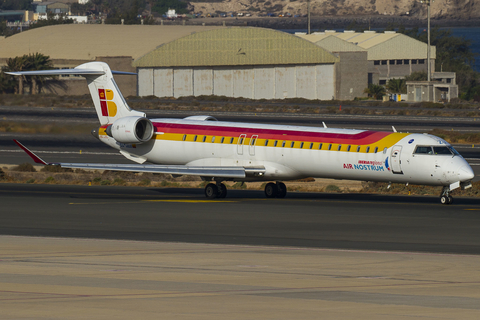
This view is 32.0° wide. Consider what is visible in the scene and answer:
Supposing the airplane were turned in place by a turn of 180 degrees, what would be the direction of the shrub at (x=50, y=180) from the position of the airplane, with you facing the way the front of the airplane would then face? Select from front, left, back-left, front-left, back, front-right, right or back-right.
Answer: front

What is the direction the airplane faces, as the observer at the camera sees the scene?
facing the viewer and to the right of the viewer

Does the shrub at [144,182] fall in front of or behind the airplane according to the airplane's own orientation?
behind

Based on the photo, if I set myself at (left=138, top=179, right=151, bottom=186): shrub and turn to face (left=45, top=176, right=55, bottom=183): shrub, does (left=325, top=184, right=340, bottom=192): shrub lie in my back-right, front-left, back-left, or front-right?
back-left

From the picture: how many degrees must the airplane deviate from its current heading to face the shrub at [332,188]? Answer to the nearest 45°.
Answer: approximately 90° to its left
